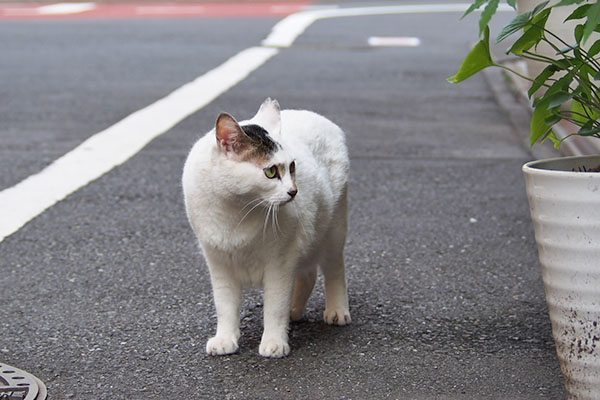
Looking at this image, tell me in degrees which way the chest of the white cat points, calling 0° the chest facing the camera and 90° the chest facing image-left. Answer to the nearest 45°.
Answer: approximately 45°

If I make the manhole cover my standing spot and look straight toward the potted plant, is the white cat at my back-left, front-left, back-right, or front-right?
front-left

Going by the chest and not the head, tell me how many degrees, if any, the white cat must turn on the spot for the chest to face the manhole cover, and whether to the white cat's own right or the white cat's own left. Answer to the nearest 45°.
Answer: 0° — it already faces it

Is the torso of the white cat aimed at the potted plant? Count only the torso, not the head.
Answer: no

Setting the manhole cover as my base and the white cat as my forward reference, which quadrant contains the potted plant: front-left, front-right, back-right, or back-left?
front-right

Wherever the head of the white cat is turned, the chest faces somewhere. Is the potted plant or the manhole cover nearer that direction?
the manhole cover

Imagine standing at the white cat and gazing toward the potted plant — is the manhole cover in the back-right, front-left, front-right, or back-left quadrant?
back-right

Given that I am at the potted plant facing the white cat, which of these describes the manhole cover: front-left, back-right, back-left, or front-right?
front-left

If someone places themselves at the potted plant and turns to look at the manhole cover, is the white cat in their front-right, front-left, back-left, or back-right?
front-right
